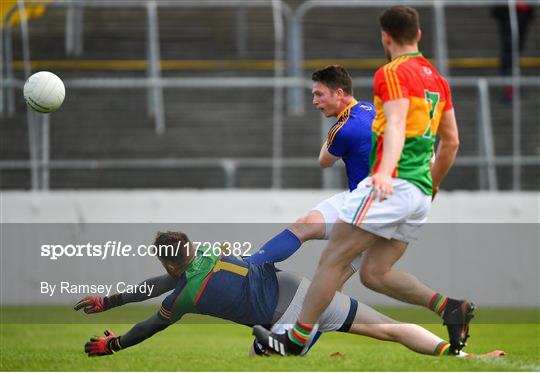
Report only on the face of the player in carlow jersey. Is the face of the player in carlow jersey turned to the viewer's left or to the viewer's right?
to the viewer's left

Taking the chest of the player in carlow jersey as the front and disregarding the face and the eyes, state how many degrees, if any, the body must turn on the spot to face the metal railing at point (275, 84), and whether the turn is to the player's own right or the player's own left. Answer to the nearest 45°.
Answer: approximately 45° to the player's own right

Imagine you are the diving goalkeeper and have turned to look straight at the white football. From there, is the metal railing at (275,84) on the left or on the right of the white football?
right

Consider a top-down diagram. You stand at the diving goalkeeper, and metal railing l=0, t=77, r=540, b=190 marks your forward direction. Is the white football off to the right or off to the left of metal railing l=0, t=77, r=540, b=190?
left

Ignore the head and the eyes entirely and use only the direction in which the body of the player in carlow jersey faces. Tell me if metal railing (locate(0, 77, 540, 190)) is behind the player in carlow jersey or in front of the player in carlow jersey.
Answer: in front

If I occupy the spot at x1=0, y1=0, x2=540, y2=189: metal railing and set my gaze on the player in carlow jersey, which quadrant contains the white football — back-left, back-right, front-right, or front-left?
front-right

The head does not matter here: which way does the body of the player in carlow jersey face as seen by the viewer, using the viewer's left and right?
facing away from the viewer and to the left of the viewer
